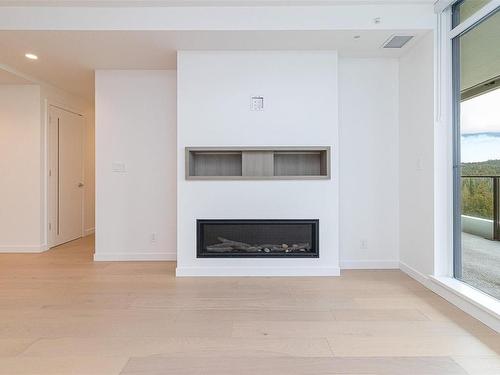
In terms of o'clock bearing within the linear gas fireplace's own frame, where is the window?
The window is roughly at 10 o'clock from the linear gas fireplace.

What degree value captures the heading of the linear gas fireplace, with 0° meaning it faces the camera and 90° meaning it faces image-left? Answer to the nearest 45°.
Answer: approximately 0°

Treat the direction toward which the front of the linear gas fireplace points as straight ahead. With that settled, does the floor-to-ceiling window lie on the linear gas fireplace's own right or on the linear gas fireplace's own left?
on the linear gas fireplace's own left

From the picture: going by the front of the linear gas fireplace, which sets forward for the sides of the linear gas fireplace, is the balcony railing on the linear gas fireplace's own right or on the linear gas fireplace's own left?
on the linear gas fireplace's own left

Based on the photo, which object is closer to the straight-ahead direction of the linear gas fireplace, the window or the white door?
the window
